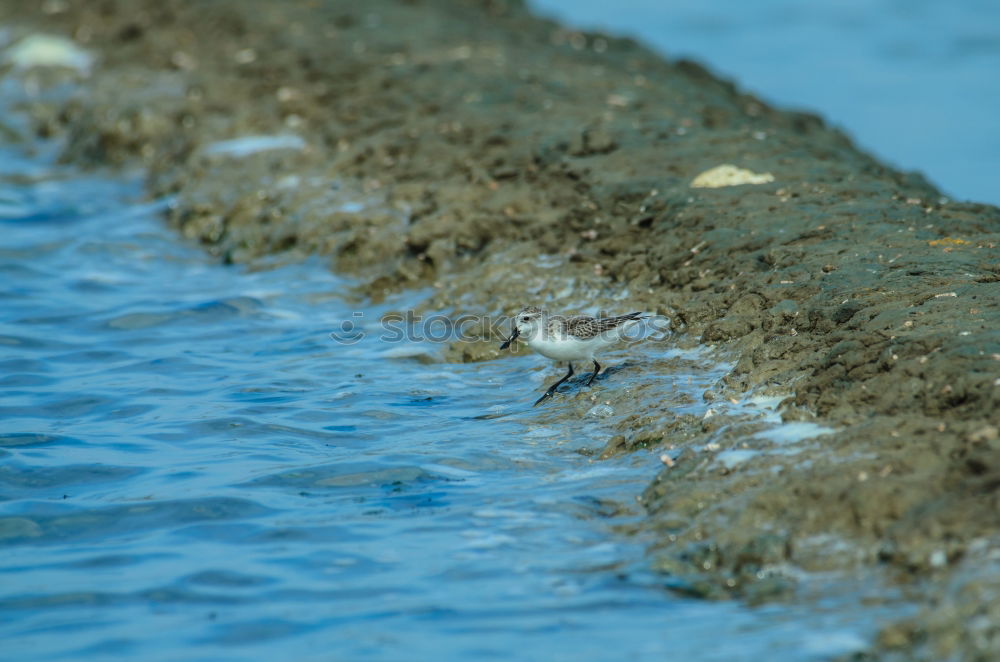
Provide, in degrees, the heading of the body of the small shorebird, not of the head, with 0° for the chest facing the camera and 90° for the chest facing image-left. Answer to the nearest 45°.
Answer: approximately 90°
